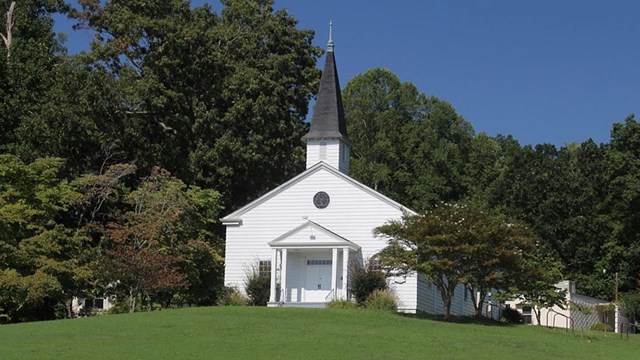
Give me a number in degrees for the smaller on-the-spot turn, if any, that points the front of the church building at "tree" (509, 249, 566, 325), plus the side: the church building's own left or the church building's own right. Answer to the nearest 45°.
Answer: approximately 90° to the church building's own left

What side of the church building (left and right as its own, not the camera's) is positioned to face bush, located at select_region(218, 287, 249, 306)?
front

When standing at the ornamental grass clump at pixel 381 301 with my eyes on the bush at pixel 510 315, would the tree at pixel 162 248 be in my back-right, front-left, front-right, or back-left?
back-left

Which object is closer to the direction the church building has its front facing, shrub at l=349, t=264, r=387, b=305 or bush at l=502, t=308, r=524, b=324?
the shrub

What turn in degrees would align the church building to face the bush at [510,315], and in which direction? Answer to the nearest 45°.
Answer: approximately 135° to its left

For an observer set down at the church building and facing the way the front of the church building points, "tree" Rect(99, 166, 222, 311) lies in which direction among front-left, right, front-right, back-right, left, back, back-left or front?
right

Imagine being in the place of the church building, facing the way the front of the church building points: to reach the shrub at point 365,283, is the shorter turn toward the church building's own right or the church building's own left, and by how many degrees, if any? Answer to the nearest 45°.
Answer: approximately 45° to the church building's own left

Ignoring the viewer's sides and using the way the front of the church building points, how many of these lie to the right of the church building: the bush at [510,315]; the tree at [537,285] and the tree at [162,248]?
1

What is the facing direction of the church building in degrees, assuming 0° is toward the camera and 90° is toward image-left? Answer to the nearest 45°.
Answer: approximately 0°
